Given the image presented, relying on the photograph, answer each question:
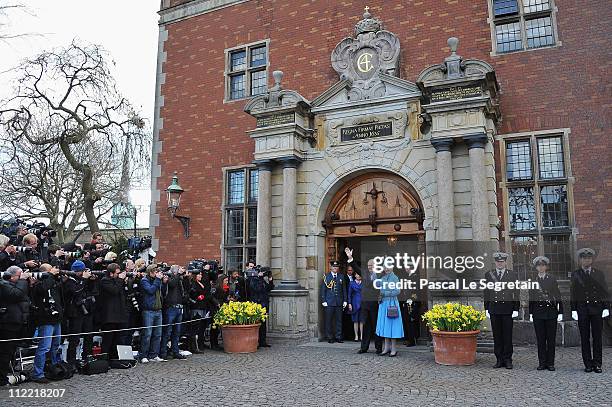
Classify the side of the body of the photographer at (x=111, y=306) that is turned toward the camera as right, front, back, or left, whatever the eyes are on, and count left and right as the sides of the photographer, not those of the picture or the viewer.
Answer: right

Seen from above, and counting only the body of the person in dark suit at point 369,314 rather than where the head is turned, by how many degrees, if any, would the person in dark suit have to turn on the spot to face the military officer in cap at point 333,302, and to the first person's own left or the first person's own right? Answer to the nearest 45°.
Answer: approximately 90° to the first person's own right

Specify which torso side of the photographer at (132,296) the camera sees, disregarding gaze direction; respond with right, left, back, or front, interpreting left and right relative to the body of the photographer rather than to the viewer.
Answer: right

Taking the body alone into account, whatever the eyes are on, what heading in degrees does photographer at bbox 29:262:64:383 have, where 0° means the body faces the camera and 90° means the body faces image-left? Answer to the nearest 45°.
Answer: approximately 270°

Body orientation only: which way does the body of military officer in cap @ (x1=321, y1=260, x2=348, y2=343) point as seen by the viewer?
toward the camera

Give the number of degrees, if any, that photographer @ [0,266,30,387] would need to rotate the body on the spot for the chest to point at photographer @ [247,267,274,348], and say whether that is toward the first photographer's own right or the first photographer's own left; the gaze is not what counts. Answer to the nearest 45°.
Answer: approximately 45° to the first photographer's own left

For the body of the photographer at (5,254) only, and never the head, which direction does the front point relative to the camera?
to the viewer's right

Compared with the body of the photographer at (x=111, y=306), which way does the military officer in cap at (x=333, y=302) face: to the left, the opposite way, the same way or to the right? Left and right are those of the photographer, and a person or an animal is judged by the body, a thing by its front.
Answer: to the right

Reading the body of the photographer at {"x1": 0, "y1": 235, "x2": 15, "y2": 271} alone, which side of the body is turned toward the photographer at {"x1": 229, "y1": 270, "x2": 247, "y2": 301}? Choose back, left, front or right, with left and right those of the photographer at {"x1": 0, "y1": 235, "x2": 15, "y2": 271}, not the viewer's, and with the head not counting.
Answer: front

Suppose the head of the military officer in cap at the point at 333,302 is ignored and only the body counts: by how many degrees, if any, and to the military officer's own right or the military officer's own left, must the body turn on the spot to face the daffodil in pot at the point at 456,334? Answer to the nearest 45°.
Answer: approximately 45° to the military officer's own left

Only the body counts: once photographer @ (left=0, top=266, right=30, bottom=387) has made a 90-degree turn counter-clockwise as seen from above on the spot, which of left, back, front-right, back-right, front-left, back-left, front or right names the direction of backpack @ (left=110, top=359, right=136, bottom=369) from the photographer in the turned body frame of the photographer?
front-right

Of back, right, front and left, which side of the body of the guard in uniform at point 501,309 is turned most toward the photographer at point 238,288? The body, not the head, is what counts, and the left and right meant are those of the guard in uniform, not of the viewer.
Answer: right

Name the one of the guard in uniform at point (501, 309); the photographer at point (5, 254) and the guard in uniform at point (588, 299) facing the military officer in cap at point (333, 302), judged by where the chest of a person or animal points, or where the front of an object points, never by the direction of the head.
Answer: the photographer

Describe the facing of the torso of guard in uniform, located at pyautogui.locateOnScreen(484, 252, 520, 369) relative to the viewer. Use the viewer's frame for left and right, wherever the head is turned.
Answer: facing the viewer
